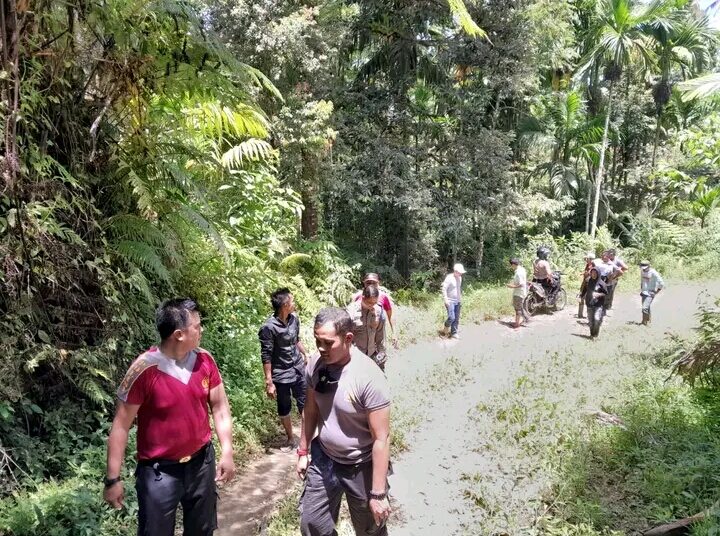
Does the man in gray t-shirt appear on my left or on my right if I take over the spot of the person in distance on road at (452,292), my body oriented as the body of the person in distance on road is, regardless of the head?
on my right

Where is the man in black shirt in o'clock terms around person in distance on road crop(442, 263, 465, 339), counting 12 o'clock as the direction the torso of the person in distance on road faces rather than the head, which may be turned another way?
The man in black shirt is roughly at 2 o'clock from the person in distance on road.

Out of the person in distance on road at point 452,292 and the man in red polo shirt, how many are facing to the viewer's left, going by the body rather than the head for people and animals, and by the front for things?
0

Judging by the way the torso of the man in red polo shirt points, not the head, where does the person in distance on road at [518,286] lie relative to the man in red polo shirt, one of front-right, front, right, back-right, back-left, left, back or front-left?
left

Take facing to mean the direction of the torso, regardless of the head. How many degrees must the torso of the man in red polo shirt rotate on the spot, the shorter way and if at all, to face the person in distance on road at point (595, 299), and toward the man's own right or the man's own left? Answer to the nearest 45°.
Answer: approximately 90° to the man's own left

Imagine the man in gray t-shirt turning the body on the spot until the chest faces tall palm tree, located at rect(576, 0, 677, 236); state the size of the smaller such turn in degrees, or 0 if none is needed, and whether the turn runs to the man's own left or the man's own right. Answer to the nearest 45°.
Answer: approximately 180°
